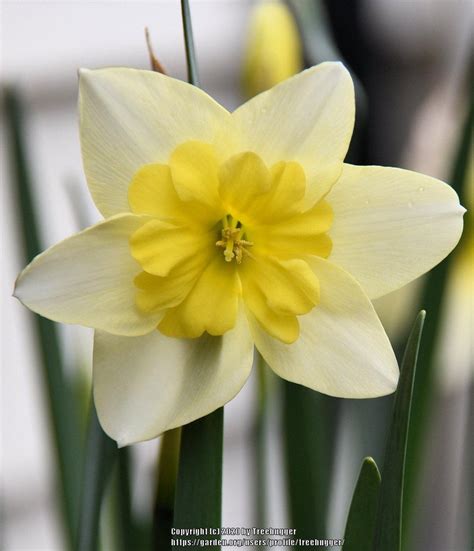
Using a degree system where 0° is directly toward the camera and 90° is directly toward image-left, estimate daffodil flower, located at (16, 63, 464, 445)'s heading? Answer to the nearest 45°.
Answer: approximately 0°
